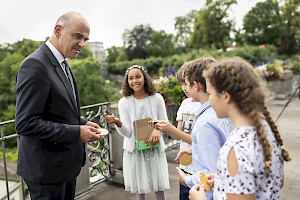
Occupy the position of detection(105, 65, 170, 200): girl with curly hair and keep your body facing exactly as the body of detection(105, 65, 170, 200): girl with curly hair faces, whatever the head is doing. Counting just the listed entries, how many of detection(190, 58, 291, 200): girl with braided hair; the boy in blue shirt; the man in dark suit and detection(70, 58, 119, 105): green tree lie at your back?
1

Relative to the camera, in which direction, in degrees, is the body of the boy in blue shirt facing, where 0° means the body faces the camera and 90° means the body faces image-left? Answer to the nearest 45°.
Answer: approximately 90°

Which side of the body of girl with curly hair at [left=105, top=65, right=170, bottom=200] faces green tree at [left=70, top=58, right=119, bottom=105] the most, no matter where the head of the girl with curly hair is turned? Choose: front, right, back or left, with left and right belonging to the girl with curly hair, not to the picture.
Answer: back

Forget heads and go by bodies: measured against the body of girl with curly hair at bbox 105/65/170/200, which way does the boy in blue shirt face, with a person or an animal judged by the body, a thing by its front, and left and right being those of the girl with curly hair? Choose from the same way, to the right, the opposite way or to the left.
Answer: to the right

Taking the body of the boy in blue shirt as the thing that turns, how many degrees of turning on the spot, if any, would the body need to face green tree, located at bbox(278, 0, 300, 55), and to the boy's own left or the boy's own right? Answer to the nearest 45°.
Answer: approximately 90° to the boy's own right

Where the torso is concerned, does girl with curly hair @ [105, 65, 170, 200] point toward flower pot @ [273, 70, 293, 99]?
no

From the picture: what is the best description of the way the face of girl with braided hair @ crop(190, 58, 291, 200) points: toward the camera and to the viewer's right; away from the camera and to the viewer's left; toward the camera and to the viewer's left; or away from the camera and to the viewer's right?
away from the camera and to the viewer's left

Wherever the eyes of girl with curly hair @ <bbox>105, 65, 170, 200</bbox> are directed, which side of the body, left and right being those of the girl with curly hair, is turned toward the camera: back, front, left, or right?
front

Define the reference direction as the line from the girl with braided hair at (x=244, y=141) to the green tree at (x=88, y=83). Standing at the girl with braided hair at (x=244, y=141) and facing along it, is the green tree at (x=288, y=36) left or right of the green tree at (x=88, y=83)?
right

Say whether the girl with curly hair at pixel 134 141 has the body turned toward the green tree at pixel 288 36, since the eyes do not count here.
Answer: no

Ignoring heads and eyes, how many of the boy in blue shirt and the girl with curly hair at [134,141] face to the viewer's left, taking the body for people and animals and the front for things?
1
